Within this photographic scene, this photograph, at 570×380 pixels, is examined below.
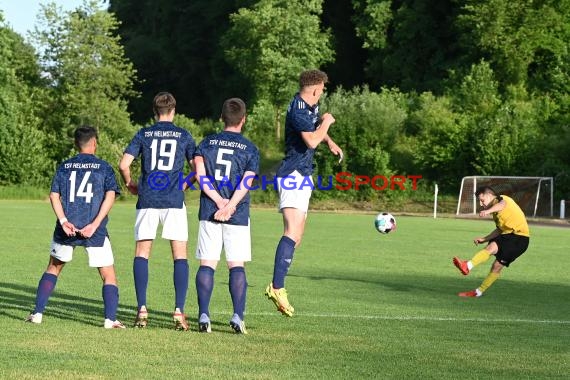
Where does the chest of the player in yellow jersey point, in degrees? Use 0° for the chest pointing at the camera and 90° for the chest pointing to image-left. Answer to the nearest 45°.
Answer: approximately 90°

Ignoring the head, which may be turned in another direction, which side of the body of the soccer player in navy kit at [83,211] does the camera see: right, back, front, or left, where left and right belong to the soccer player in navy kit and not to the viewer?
back

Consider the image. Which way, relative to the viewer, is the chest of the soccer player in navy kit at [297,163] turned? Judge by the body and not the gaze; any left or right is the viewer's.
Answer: facing to the right of the viewer

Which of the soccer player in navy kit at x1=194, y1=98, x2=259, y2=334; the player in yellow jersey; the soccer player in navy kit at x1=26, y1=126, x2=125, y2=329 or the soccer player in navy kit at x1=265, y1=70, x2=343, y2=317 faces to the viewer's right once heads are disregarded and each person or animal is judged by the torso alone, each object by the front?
the soccer player in navy kit at x1=265, y1=70, x2=343, y2=317

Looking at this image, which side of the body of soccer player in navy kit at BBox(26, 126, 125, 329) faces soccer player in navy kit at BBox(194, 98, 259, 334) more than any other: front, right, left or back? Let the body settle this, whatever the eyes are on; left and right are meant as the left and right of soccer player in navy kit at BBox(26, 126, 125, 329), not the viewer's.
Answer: right

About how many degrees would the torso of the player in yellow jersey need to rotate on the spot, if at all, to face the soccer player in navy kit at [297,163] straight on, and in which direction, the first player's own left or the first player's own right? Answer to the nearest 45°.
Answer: approximately 45° to the first player's own left

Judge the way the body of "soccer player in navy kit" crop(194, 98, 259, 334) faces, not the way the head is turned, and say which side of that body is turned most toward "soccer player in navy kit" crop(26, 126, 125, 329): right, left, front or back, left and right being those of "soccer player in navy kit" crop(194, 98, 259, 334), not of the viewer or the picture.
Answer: left

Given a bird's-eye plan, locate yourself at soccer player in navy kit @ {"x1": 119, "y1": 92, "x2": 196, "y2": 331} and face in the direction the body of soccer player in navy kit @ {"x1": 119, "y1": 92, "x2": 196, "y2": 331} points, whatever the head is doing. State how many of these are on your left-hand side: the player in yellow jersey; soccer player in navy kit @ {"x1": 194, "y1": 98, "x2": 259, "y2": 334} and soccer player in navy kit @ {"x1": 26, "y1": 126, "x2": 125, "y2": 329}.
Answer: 1

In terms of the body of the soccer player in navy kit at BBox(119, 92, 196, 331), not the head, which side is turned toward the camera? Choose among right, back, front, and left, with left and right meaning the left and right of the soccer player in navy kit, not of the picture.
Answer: back

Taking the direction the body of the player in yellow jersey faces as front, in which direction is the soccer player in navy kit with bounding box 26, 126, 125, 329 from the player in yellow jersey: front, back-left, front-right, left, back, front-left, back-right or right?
front-left

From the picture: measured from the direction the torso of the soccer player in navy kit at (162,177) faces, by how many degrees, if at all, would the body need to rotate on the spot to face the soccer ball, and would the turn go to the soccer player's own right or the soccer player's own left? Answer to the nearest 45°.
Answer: approximately 45° to the soccer player's own right

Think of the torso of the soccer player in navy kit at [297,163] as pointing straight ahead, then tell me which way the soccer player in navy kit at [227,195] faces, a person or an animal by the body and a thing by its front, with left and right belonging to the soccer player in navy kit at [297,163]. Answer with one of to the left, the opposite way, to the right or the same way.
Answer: to the left

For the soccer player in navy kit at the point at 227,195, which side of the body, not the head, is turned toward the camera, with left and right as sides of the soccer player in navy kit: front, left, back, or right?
back

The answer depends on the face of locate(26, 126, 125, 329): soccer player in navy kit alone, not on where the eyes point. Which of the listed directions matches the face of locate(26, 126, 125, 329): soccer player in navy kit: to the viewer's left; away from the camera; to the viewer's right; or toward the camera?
away from the camera

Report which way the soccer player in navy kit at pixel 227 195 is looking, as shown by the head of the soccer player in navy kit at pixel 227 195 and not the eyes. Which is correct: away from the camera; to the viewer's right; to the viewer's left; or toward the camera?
away from the camera

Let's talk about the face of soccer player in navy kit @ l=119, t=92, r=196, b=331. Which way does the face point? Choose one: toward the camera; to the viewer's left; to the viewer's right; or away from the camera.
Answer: away from the camera
